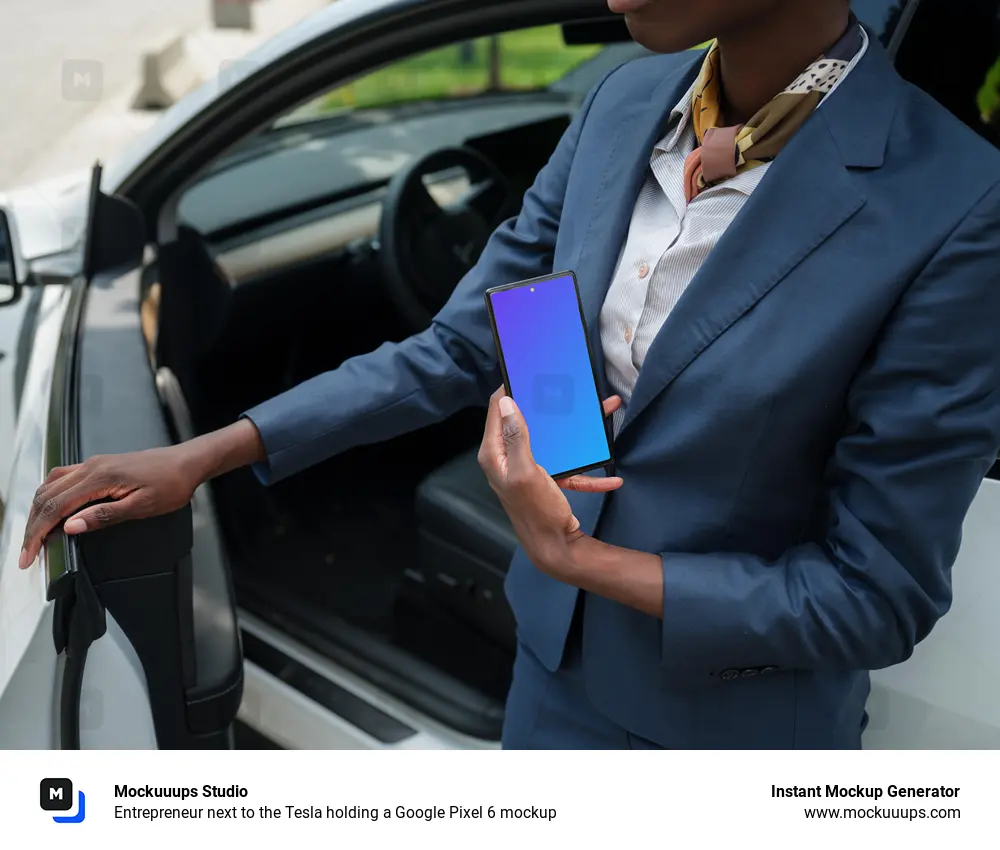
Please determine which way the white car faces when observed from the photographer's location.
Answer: facing away from the viewer and to the left of the viewer
